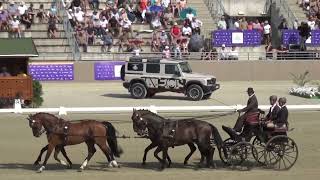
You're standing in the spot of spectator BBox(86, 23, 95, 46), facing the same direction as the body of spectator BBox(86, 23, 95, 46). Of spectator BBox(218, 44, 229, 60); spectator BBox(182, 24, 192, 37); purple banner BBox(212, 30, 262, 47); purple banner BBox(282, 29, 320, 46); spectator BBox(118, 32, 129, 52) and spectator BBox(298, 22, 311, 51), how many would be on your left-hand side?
6

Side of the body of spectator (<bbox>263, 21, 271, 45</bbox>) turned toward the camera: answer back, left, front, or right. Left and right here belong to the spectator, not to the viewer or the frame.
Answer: front

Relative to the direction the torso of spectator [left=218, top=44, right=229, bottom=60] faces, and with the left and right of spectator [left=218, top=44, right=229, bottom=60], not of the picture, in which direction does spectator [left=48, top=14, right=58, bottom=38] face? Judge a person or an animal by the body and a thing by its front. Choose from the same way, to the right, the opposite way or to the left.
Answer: the same way

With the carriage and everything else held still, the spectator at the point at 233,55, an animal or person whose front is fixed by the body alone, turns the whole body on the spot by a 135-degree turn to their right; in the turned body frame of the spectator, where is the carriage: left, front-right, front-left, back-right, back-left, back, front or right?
back-left

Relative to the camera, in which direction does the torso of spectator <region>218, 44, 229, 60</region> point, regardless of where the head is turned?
toward the camera

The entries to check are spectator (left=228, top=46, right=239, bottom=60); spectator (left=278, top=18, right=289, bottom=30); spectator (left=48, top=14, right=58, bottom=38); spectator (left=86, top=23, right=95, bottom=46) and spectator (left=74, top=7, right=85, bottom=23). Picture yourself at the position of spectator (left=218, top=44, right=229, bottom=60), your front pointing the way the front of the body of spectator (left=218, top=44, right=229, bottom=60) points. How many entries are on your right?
3

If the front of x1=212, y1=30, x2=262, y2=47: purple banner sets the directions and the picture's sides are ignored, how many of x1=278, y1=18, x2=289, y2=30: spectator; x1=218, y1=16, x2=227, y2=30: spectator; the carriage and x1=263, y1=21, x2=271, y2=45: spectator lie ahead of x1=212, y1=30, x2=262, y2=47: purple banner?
1

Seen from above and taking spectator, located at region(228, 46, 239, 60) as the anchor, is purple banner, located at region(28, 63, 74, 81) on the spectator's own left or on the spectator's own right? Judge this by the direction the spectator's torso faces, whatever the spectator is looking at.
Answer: on the spectator's own right

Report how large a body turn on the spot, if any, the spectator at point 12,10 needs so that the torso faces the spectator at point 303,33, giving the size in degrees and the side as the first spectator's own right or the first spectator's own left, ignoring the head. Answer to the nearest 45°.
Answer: approximately 90° to the first spectator's own left

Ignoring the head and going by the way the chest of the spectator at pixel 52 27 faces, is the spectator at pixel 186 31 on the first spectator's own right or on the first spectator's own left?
on the first spectator's own left

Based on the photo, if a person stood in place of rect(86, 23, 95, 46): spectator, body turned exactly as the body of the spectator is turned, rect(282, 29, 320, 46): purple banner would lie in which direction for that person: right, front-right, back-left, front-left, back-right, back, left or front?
left

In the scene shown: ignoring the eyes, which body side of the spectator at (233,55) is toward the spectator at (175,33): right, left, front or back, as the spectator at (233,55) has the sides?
right

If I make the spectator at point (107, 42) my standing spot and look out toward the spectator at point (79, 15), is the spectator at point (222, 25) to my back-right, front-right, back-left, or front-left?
back-right

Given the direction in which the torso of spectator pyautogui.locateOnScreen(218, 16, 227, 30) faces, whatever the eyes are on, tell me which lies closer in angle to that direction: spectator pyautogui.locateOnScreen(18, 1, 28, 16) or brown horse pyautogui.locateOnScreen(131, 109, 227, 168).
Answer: the brown horse
